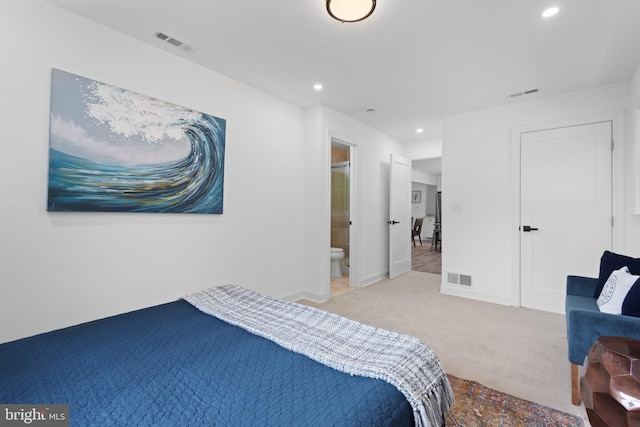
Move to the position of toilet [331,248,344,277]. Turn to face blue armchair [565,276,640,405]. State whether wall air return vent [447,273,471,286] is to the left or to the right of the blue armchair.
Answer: left

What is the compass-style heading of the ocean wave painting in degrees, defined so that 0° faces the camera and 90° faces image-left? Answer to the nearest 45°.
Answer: approximately 315°

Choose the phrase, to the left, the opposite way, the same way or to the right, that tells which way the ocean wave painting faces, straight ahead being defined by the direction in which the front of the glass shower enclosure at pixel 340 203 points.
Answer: to the left

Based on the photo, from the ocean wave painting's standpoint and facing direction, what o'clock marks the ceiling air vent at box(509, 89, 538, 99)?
The ceiling air vent is roughly at 11 o'clock from the ocean wave painting.

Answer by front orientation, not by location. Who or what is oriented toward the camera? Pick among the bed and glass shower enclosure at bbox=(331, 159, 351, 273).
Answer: the glass shower enclosure

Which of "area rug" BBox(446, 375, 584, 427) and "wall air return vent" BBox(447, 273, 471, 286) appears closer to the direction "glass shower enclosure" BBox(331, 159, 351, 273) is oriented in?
the area rug

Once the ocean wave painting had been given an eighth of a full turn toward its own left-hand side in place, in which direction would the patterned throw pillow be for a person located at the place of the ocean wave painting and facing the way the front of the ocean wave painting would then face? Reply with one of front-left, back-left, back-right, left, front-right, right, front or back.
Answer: front-right

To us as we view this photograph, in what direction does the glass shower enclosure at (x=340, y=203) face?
facing the viewer

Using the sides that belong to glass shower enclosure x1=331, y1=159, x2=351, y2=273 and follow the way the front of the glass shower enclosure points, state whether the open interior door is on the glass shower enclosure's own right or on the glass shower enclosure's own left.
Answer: on the glass shower enclosure's own left

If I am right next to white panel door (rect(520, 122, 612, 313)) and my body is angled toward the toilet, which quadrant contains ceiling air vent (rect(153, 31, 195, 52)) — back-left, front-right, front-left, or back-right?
front-left

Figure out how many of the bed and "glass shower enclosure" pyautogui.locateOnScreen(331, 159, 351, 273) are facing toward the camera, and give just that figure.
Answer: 1

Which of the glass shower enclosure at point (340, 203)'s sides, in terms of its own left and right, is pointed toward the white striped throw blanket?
front

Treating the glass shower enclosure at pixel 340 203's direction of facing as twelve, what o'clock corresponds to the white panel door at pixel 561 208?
The white panel door is roughly at 10 o'clock from the glass shower enclosure.

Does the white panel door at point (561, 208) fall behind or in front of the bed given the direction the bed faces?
in front

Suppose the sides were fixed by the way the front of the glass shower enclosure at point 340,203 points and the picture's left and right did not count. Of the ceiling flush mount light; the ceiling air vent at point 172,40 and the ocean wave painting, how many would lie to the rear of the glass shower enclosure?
0

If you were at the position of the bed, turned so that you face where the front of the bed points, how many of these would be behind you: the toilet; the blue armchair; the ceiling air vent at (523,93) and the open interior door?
0

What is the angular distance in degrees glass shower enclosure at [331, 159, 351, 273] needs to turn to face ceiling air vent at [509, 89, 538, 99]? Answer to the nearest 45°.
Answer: approximately 45° to its left
